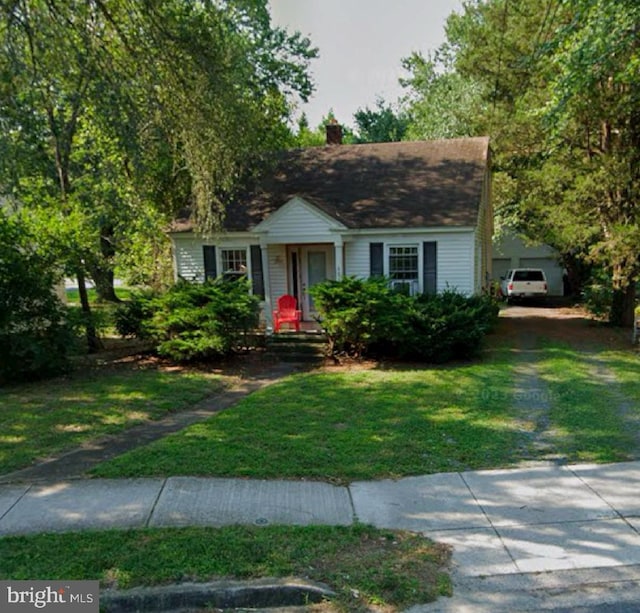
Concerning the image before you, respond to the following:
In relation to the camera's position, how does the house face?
facing the viewer

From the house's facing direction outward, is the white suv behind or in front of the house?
behind

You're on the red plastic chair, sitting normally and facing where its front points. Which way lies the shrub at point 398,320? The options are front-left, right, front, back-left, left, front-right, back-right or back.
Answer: front-left

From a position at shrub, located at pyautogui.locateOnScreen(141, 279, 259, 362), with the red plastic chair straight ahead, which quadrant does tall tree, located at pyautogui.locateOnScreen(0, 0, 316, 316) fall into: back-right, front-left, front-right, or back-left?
back-left

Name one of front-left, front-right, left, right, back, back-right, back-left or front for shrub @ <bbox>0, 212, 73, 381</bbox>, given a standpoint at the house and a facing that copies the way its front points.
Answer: front-right

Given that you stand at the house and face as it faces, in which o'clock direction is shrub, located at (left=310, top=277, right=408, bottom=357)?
The shrub is roughly at 12 o'clock from the house.

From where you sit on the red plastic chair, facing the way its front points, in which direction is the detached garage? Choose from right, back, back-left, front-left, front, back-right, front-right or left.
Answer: back-left

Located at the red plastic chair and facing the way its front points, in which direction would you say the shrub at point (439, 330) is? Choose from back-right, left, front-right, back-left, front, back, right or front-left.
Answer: front-left

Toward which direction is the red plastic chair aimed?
toward the camera

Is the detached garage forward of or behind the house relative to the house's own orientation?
behind

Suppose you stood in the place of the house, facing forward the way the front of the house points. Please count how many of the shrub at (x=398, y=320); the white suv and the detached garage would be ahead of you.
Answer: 1
